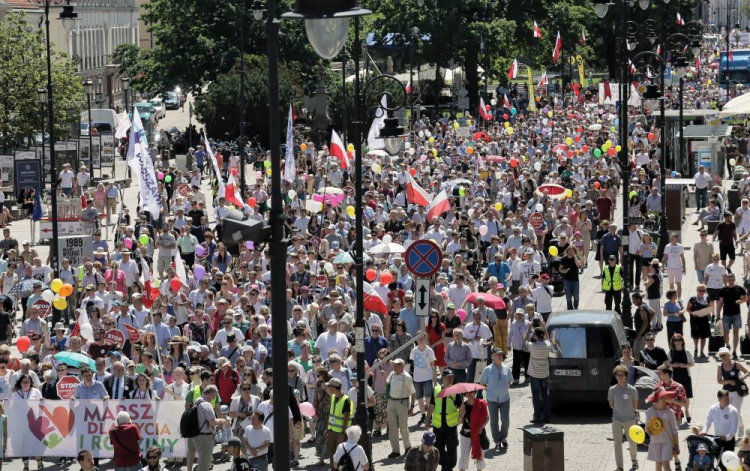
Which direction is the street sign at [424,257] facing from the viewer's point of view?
toward the camera

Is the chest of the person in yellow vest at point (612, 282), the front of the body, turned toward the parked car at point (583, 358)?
yes

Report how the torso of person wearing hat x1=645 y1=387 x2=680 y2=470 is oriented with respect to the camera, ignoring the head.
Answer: toward the camera

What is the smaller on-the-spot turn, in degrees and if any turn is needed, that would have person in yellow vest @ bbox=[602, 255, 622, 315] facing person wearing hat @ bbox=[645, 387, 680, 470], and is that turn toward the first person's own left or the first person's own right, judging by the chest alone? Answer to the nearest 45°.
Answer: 0° — they already face them

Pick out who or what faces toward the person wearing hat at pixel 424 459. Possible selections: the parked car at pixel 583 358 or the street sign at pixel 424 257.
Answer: the street sign

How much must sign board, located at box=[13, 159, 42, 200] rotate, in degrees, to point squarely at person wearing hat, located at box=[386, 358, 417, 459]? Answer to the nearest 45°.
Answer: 0° — it already faces them

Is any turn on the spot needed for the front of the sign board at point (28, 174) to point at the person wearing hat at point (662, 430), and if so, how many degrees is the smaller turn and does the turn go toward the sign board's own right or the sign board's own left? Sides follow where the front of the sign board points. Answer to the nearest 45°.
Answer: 0° — it already faces them

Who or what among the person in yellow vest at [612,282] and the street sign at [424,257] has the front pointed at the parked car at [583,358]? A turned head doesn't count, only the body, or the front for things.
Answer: the person in yellow vest
